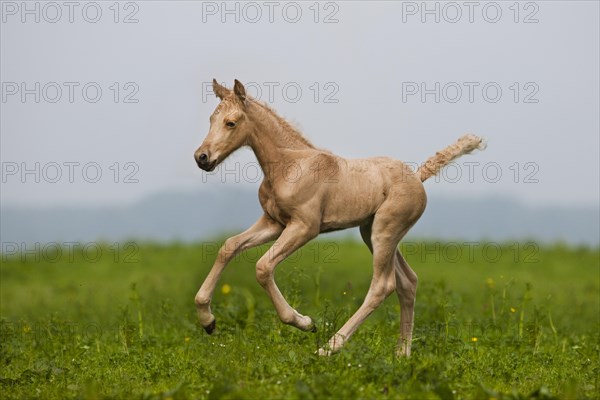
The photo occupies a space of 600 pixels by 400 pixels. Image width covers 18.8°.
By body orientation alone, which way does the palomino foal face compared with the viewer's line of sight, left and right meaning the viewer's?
facing to the left of the viewer
